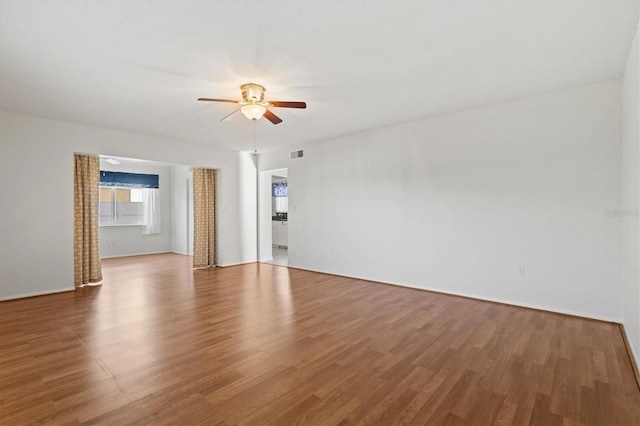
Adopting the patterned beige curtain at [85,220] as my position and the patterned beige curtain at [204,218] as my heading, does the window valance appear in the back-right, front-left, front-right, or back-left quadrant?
front-left

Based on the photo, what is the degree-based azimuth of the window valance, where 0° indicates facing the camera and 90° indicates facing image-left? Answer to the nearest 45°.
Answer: approximately 0°

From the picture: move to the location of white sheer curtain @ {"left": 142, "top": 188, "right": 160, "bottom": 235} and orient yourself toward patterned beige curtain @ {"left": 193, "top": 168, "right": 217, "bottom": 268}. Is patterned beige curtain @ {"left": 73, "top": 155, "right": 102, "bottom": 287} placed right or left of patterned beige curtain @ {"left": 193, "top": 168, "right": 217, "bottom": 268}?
right

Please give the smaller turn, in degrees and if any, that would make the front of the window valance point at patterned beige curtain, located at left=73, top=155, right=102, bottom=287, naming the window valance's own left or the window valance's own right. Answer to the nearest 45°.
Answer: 0° — it already faces it

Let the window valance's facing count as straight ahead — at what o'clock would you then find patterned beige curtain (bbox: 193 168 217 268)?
The patterned beige curtain is roughly at 11 o'clock from the window valance.
